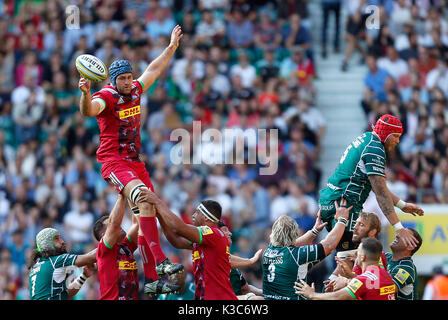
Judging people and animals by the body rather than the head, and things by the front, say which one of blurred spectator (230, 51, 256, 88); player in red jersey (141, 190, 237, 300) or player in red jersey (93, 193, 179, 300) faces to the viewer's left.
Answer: player in red jersey (141, 190, 237, 300)

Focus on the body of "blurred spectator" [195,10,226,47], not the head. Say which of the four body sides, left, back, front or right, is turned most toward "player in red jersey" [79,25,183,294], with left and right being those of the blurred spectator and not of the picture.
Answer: front

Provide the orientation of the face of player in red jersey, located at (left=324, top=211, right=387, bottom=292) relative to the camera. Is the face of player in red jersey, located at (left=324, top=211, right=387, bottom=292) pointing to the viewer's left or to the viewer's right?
to the viewer's left

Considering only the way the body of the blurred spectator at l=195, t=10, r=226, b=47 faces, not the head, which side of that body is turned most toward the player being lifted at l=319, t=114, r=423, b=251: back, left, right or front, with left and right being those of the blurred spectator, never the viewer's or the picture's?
front

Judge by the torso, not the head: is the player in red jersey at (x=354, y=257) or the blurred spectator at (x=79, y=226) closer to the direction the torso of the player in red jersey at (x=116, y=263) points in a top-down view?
the player in red jersey

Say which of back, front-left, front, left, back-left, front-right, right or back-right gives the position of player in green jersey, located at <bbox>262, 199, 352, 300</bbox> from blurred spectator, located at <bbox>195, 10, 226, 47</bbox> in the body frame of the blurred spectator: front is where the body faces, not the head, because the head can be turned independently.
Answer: front

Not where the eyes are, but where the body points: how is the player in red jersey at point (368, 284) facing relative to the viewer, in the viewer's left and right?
facing away from the viewer and to the left of the viewer

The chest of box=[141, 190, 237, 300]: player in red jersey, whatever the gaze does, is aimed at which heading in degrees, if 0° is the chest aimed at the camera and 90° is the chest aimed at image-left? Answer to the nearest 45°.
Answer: approximately 90°

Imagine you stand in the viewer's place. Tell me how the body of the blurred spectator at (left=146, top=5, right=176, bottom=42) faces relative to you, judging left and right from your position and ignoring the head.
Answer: facing the viewer

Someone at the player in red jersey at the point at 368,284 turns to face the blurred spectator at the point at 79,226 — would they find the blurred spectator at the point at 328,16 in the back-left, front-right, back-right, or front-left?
front-right

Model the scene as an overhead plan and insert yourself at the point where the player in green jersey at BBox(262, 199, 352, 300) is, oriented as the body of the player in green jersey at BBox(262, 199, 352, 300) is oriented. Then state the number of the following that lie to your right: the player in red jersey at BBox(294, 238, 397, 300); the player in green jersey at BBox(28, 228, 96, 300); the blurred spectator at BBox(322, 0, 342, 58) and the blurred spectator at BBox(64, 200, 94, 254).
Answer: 1

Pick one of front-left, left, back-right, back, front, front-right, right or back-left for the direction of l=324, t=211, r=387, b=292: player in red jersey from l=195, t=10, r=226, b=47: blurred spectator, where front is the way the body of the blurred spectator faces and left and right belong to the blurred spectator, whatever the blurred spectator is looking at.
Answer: front

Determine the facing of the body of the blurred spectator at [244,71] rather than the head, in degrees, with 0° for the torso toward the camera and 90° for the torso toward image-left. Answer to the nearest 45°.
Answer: approximately 0°

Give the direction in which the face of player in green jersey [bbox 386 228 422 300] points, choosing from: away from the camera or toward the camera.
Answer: toward the camera

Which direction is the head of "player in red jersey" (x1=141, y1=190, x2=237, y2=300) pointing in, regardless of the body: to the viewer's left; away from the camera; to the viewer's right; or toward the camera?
to the viewer's left

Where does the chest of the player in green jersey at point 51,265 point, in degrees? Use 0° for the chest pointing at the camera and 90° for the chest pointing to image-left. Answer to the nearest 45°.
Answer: approximately 225°
